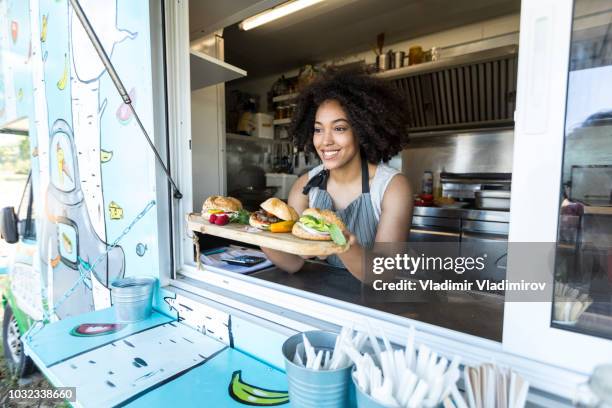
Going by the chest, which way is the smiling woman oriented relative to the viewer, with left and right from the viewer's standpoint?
facing the viewer and to the left of the viewer

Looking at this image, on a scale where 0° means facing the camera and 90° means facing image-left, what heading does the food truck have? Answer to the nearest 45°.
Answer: approximately 135°

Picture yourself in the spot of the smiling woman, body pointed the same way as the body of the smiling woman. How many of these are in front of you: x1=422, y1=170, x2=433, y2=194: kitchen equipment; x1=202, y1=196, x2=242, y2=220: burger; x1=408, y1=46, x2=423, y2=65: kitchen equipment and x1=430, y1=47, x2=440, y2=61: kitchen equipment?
1

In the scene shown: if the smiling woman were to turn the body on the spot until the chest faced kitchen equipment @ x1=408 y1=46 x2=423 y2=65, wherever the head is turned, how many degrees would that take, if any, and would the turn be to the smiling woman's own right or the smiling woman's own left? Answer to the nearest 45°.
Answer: approximately 135° to the smiling woman's own right

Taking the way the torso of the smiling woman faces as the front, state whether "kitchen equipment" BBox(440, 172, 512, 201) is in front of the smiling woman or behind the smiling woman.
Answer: behind

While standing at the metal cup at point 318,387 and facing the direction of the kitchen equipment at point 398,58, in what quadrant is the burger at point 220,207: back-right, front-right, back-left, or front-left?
front-left

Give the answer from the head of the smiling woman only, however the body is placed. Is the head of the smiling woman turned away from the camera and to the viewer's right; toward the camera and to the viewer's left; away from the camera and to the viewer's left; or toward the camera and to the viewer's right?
toward the camera and to the viewer's left

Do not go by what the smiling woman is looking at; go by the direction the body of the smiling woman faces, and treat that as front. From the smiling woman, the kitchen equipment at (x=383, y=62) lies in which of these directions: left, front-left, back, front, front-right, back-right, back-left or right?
back-right

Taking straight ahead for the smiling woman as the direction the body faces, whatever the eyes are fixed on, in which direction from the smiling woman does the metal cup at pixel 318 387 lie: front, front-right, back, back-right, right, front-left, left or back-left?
front-left

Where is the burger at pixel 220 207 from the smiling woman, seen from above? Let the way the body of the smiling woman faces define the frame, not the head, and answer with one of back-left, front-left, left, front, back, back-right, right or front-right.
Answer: front

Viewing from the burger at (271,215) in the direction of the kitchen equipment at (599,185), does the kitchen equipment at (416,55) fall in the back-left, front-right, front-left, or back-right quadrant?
front-left

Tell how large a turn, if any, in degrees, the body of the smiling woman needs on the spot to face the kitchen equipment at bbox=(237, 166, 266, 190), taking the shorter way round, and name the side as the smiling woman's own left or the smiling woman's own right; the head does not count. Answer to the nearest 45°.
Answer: approximately 90° to the smiling woman's own right
